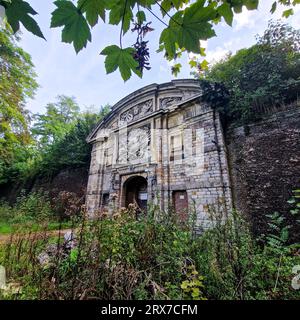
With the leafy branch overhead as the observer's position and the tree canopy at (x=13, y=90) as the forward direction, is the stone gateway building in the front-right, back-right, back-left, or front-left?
front-right

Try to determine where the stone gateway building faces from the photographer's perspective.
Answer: facing the viewer and to the left of the viewer

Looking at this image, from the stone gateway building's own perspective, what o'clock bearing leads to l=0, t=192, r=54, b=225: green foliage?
The green foliage is roughly at 1 o'clock from the stone gateway building.

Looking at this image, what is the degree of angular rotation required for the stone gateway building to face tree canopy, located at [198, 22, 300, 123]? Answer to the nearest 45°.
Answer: approximately 90° to its left

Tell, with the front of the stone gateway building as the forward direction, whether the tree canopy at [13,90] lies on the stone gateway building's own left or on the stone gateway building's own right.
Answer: on the stone gateway building's own right

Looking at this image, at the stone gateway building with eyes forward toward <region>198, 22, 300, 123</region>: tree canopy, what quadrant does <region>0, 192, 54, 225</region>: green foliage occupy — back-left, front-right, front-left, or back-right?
back-right

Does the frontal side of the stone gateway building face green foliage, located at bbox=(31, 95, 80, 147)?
no
